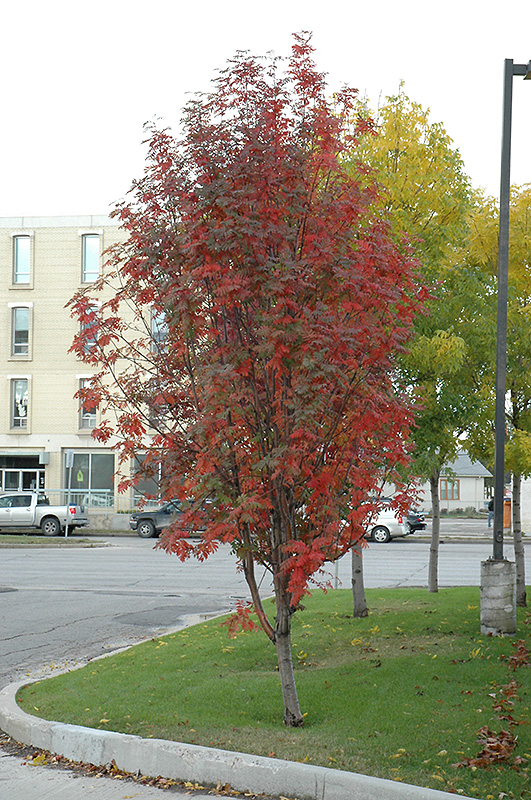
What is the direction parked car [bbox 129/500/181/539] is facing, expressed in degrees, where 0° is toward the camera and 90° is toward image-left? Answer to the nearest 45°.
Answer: approximately 90°

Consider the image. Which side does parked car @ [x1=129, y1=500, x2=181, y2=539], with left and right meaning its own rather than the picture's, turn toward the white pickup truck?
front

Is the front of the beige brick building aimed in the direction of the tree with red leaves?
yes

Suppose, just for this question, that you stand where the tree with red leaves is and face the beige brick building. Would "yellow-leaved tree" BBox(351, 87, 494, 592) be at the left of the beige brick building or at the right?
right

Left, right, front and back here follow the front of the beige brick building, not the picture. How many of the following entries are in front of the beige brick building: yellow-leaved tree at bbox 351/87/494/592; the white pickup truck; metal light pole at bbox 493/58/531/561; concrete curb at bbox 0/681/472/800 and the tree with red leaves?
5

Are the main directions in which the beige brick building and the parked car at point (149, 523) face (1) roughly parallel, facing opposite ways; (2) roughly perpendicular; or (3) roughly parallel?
roughly perpendicular

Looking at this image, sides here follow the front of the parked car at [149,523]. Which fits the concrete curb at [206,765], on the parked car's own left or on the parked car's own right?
on the parked car's own left

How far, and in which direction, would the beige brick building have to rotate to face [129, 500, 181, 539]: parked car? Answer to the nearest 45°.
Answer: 0° — it already faces it

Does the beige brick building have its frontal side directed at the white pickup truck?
yes

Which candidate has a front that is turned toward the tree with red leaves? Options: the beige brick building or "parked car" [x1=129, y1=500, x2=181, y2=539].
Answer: the beige brick building

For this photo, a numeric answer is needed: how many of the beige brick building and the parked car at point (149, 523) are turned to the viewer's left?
1

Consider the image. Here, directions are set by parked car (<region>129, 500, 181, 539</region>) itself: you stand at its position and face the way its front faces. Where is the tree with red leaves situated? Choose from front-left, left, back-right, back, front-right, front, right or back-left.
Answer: left

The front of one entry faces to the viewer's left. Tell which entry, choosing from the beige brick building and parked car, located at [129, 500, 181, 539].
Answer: the parked car

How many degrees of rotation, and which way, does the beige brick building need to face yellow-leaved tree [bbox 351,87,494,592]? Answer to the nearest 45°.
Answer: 0° — it already faces it
